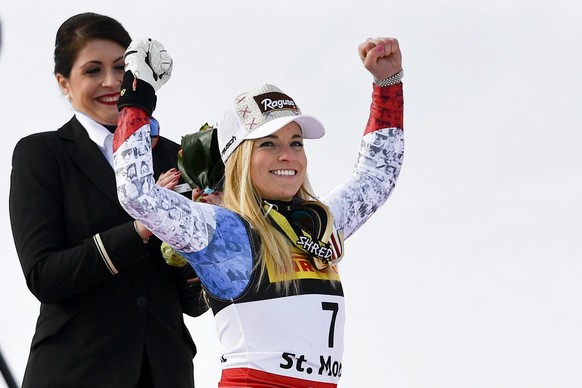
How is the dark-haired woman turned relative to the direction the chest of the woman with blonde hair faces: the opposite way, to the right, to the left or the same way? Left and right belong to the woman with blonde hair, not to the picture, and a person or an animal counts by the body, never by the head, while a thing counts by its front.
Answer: the same way

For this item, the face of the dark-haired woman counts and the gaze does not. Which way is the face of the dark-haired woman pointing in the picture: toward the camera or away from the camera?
toward the camera

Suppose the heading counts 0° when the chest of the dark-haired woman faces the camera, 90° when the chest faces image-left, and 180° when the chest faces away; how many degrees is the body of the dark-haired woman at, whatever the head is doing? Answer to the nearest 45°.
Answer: approximately 315°

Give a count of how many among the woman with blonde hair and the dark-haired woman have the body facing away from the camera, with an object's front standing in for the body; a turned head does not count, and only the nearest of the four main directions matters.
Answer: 0

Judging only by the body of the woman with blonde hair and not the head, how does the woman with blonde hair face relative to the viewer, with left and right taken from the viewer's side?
facing the viewer and to the right of the viewer

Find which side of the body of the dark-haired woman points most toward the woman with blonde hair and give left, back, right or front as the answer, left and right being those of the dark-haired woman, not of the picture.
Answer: front

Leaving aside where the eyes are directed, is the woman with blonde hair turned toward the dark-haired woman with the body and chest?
no
